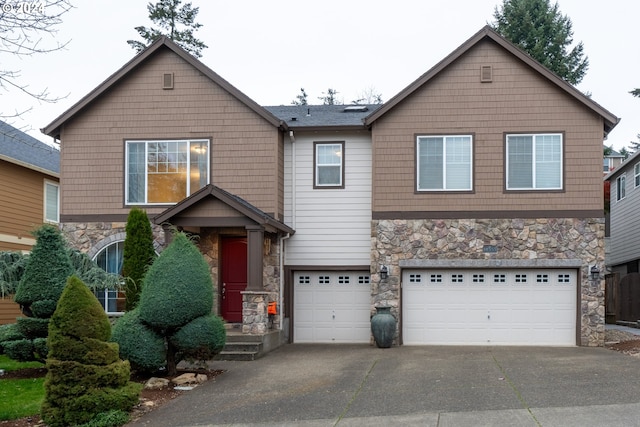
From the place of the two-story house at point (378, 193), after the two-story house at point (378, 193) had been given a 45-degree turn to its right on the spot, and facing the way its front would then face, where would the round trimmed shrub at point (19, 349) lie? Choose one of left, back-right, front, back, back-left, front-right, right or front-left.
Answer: front

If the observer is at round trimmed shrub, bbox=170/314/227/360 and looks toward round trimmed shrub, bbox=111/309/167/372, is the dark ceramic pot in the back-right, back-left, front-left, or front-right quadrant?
back-right

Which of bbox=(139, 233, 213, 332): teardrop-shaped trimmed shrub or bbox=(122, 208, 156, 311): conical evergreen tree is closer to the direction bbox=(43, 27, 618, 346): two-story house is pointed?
the teardrop-shaped trimmed shrub

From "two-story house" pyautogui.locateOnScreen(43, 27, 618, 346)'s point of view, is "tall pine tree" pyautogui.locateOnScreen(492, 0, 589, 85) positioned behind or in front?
behind

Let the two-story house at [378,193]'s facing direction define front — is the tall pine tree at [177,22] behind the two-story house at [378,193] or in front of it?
behind

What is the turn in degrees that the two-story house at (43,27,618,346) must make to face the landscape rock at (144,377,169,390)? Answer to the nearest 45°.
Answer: approximately 45° to its right

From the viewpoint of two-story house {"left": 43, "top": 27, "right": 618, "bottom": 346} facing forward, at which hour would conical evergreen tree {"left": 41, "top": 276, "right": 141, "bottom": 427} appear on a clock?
The conical evergreen tree is roughly at 1 o'clock from the two-story house.

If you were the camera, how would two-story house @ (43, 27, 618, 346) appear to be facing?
facing the viewer

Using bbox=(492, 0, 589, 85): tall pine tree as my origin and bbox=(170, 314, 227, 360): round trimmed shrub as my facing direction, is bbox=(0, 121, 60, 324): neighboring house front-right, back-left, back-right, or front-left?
front-right

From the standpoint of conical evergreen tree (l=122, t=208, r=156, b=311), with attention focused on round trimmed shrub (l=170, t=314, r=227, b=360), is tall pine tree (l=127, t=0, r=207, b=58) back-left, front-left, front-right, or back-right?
back-left
